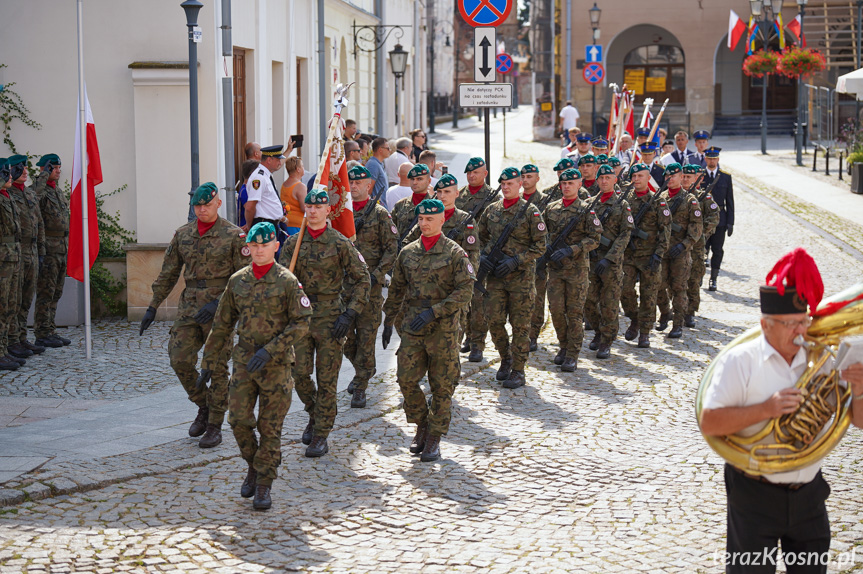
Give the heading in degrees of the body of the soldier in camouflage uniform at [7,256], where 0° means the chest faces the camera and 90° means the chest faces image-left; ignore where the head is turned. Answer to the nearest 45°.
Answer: approximately 270°

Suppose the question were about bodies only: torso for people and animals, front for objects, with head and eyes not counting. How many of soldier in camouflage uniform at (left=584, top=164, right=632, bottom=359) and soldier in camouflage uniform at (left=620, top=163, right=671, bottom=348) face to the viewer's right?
0

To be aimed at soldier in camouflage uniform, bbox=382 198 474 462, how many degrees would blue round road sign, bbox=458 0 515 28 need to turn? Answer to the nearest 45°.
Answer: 0° — it already faces them

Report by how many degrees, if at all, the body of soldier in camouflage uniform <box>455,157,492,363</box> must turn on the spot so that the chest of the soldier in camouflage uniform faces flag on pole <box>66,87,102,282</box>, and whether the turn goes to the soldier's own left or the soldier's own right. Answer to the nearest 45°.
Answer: approximately 45° to the soldier's own right

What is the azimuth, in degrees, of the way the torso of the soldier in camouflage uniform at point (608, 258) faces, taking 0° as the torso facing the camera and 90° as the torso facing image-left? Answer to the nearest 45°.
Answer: approximately 45°

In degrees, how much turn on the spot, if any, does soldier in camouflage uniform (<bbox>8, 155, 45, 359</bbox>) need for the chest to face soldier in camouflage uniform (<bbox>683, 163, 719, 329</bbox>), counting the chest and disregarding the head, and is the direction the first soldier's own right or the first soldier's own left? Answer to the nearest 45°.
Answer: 0° — they already face them

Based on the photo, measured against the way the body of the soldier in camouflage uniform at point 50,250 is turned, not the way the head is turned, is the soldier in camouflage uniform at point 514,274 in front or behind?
in front

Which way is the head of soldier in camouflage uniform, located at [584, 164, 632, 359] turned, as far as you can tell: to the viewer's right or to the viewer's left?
to the viewer's left

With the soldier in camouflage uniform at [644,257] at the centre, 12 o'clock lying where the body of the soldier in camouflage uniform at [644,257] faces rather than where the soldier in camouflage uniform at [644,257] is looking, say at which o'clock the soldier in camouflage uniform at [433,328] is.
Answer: the soldier in camouflage uniform at [433,328] is roughly at 11 o'clock from the soldier in camouflage uniform at [644,257].

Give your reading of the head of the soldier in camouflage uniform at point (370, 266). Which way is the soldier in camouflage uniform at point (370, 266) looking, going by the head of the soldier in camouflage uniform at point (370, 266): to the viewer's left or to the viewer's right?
to the viewer's left

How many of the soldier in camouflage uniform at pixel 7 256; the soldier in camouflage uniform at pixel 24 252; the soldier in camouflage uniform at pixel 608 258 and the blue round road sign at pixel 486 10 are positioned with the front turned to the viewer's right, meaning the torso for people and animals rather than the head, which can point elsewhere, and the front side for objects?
2
